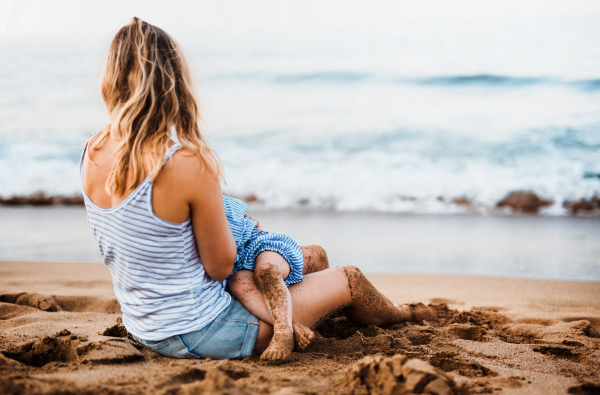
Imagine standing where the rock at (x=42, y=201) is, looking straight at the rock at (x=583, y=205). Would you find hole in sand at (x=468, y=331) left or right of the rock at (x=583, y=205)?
right

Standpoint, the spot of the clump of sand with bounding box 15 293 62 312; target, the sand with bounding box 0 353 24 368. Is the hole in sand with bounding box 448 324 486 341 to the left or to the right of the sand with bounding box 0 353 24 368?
left

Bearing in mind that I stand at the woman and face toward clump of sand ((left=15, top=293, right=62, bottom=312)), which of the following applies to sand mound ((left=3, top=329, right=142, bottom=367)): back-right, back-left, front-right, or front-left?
front-left

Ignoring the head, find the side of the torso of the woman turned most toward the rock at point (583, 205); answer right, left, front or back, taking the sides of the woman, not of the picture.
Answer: front

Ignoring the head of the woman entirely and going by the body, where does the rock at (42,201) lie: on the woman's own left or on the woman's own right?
on the woman's own left

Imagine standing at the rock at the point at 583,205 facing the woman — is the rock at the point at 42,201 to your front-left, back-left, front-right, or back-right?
front-right

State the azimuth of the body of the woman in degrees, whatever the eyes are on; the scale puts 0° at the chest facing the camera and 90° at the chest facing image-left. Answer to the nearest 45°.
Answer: approximately 225°
